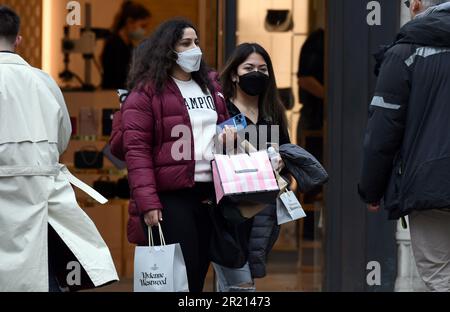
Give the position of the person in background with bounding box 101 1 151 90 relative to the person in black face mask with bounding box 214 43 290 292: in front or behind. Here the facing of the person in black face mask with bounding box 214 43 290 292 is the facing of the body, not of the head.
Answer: behind

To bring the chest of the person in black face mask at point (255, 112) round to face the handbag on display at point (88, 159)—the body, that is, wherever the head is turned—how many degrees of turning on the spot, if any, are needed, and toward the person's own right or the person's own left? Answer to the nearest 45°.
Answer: approximately 135° to the person's own right

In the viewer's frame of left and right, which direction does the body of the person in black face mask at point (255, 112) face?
facing the viewer

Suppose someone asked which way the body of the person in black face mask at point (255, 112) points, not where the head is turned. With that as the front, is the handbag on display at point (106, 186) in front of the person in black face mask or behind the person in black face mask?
behind

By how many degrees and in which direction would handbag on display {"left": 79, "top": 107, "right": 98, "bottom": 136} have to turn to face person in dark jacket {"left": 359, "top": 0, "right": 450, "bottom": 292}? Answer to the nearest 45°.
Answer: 0° — it already faces them

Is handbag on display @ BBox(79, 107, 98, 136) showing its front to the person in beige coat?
yes

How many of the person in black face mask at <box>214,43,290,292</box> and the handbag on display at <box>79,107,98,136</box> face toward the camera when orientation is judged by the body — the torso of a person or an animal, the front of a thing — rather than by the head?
2

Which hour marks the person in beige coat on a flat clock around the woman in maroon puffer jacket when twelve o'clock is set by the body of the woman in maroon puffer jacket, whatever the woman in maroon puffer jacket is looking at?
The person in beige coat is roughly at 3 o'clock from the woman in maroon puffer jacket.

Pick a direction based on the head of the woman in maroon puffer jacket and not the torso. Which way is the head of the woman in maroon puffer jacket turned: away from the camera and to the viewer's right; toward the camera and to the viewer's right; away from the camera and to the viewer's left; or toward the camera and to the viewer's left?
toward the camera and to the viewer's right

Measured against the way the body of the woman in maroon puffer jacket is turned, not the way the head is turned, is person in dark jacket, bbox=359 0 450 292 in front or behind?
in front

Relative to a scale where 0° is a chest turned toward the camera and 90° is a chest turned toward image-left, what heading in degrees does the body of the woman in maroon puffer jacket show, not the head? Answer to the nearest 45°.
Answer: approximately 315°

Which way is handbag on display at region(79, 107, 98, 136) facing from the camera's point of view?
toward the camera

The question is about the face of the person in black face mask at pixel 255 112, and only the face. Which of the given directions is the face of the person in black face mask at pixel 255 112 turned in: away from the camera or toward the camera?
toward the camera
